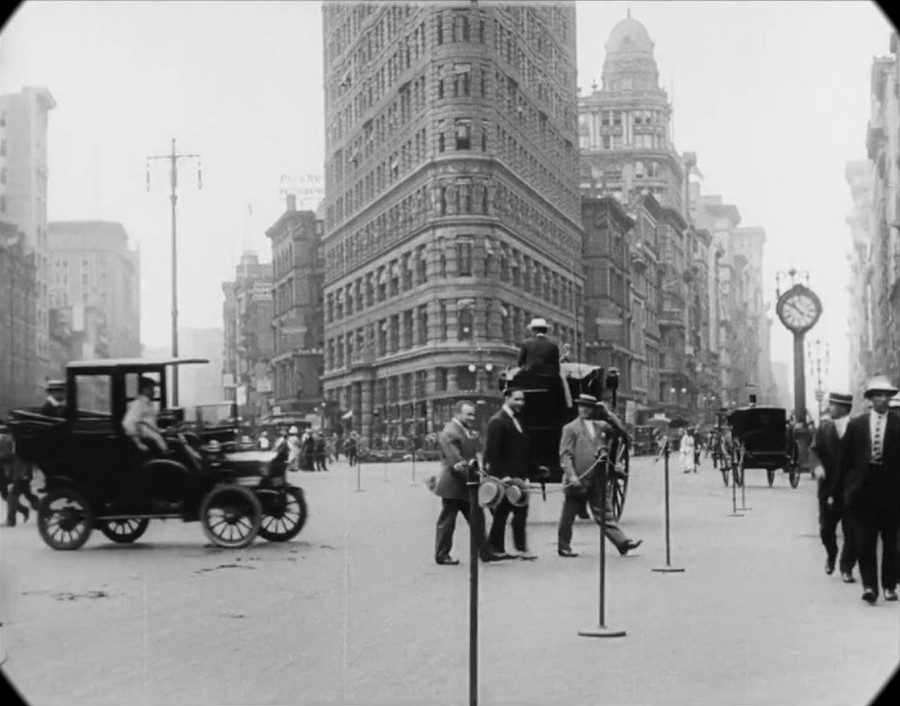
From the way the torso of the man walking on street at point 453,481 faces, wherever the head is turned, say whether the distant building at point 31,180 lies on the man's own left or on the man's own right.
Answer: on the man's own right

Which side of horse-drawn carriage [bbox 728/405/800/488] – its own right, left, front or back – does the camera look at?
back

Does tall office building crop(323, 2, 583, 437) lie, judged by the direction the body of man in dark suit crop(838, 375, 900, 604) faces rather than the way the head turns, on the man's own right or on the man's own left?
on the man's own right

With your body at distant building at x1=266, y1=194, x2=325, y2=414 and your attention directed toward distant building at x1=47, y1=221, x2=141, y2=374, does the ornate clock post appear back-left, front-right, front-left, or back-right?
back-left

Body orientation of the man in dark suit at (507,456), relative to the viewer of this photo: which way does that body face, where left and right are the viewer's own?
facing the viewer and to the right of the viewer

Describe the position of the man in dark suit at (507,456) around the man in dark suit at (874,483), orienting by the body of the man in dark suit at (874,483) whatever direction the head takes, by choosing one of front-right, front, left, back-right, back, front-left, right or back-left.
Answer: right

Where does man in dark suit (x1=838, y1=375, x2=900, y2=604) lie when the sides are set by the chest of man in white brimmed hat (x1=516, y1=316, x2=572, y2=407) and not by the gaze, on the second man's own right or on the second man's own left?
on the second man's own right

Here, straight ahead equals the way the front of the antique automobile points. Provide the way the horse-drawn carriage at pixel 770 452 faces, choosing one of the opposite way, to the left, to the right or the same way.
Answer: to the left

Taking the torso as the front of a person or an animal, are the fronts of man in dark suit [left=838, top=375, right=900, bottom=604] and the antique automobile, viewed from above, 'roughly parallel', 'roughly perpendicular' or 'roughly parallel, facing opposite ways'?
roughly perpendicular
